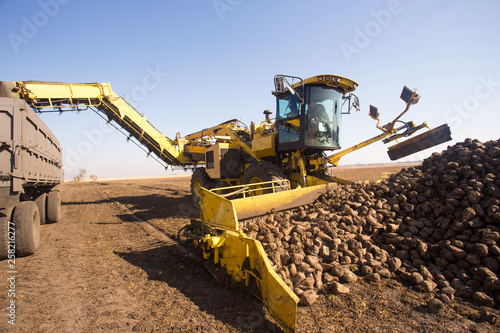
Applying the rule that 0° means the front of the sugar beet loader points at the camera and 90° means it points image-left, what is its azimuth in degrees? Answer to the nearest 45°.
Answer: approximately 315°
